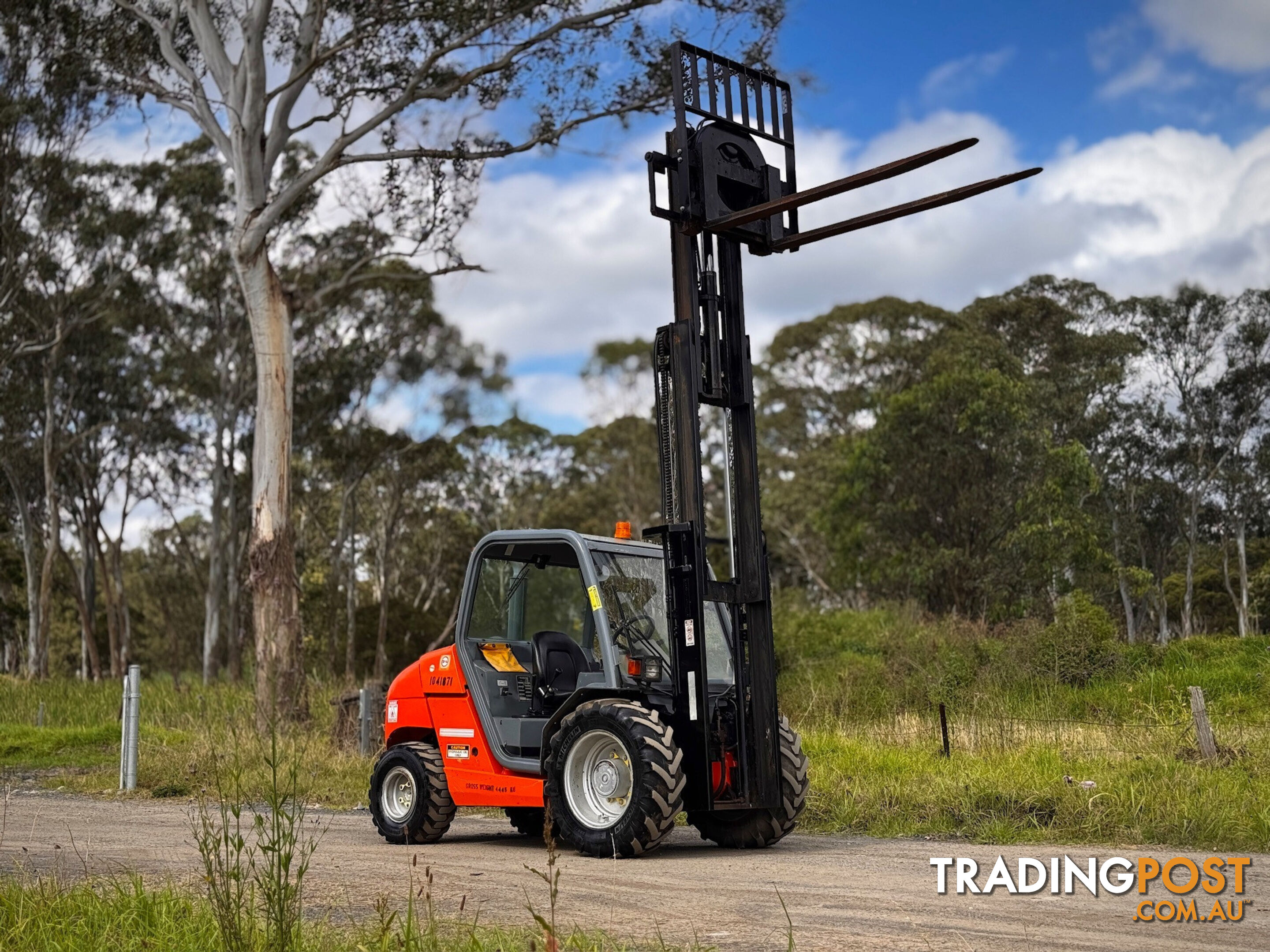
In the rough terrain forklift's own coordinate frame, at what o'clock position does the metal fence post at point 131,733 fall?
The metal fence post is roughly at 6 o'clock from the rough terrain forklift.

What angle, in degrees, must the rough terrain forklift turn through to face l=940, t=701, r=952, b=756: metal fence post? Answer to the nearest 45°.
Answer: approximately 90° to its left

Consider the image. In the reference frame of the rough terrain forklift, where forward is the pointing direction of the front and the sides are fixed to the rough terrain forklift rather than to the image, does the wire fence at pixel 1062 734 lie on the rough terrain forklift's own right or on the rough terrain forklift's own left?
on the rough terrain forklift's own left

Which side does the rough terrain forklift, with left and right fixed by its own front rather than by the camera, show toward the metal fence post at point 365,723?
back

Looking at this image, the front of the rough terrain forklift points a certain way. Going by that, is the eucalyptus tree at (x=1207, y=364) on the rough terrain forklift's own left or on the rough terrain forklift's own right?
on the rough terrain forklift's own left

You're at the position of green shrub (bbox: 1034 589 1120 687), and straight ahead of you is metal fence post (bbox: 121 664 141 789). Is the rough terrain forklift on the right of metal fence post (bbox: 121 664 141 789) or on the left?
left

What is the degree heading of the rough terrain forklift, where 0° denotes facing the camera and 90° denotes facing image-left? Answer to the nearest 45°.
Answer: approximately 315°

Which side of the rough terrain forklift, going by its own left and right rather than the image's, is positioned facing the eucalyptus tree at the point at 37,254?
back
